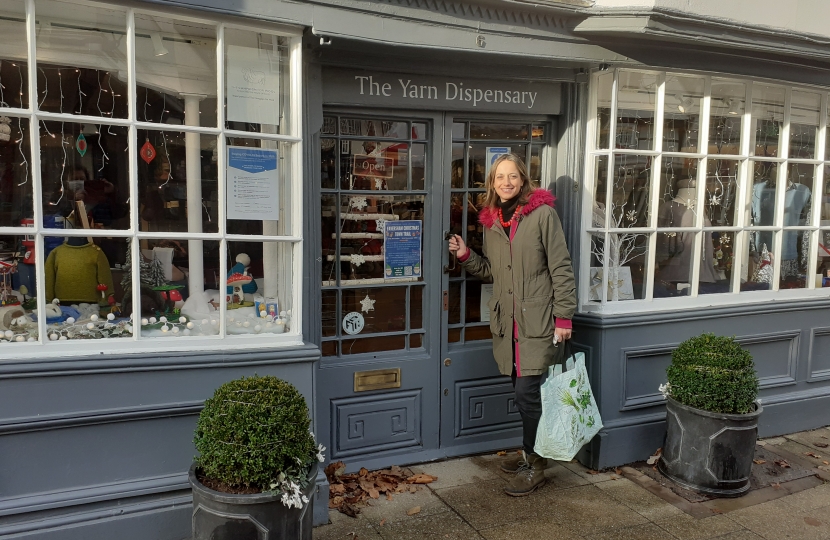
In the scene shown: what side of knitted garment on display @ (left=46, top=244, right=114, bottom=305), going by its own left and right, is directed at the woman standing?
left

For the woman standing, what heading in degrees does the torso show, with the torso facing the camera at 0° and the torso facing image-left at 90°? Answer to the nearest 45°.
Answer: approximately 45°

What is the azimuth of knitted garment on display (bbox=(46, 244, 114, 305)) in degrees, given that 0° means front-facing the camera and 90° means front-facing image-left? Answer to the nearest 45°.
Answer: approximately 0°

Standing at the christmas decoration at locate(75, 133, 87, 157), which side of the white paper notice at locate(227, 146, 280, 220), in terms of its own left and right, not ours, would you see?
right

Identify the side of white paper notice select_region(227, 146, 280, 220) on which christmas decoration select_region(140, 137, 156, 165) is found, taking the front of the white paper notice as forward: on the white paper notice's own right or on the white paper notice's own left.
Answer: on the white paper notice's own right

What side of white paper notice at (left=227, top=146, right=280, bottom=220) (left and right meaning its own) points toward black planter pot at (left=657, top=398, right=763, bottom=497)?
left

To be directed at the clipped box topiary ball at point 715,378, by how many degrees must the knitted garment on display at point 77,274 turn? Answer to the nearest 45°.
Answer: approximately 90° to its left

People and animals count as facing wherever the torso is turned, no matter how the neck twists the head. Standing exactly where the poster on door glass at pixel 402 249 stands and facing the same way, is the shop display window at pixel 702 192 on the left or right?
on its left
